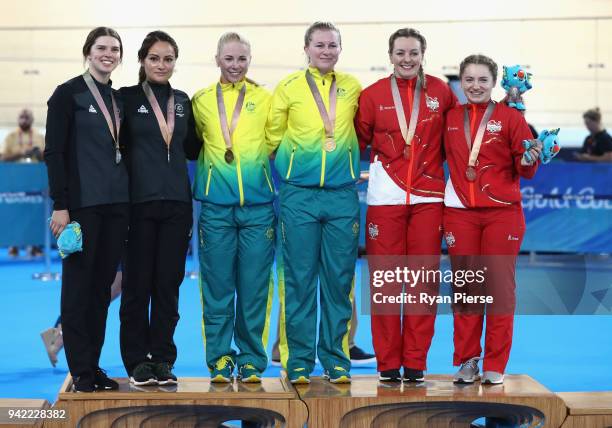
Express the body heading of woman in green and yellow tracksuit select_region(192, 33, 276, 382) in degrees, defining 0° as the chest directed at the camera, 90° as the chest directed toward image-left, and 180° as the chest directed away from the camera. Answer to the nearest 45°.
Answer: approximately 0°

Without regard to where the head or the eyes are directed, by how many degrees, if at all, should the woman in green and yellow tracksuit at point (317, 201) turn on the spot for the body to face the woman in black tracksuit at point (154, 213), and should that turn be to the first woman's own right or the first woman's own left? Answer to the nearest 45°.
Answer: approximately 90° to the first woman's own right

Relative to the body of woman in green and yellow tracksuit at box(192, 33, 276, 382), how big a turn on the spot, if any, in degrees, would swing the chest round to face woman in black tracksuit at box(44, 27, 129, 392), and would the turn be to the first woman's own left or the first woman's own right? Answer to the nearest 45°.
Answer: approximately 90° to the first woman's own right
